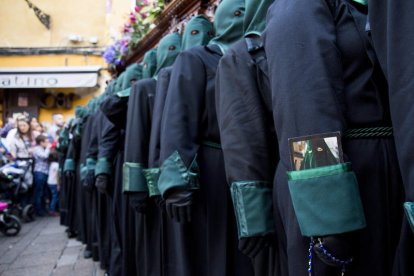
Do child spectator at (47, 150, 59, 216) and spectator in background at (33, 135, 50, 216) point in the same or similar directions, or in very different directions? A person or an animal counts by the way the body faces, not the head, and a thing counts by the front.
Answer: same or similar directions

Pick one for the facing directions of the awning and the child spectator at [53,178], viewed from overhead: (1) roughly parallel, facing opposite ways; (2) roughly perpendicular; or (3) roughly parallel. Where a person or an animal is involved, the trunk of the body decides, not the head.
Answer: roughly perpendicular

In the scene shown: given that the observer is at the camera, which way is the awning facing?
facing the viewer

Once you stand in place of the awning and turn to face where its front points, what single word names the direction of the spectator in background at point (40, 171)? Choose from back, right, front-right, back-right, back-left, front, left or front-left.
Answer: front

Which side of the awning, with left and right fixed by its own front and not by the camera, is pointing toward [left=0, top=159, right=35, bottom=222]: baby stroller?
front

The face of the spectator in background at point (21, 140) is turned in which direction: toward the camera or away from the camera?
toward the camera

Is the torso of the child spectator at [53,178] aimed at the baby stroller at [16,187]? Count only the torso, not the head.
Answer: no

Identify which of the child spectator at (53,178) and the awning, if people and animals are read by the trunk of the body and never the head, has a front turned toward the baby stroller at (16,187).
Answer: the awning
